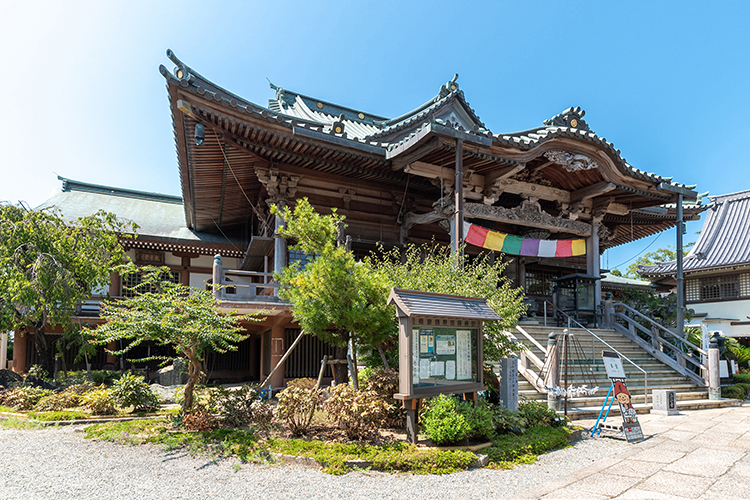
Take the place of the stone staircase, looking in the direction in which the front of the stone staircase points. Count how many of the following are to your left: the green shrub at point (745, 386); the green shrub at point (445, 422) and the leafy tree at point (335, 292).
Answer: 1

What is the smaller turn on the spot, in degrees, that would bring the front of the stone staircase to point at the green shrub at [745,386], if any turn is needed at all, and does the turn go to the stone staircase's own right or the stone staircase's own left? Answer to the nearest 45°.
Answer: approximately 90° to the stone staircase's own left

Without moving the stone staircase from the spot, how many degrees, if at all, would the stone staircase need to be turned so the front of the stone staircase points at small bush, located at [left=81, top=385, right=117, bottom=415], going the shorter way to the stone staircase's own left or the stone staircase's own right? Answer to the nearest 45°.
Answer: approximately 90° to the stone staircase's own right

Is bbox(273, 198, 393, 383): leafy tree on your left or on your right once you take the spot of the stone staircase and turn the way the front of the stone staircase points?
on your right

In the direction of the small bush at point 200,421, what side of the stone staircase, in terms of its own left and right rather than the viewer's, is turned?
right

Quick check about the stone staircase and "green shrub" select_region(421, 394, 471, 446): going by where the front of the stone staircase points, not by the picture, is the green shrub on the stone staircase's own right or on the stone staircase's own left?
on the stone staircase's own right

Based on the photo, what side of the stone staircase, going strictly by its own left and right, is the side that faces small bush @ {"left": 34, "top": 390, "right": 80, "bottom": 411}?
right

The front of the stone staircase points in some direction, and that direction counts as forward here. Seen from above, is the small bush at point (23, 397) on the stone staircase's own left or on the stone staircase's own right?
on the stone staircase's own right

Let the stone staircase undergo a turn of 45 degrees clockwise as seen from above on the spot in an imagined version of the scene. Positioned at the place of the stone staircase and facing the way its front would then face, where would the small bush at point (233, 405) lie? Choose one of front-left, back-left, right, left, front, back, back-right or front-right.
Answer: front-right

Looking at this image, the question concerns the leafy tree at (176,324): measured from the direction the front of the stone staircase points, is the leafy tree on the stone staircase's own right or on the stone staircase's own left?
on the stone staircase's own right

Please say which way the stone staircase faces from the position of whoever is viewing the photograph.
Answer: facing the viewer and to the right of the viewer

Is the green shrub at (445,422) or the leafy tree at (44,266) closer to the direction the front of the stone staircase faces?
the green shrub
